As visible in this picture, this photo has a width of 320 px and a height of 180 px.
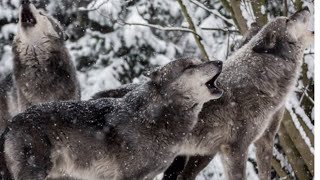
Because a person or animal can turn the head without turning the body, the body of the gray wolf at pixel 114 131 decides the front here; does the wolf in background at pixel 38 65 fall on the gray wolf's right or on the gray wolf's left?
on the gray wolf's left

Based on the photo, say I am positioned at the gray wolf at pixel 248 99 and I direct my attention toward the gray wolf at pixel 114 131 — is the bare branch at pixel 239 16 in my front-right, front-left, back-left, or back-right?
back-right

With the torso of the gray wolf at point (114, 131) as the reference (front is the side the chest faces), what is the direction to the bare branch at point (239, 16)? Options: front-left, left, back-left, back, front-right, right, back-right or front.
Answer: front-left

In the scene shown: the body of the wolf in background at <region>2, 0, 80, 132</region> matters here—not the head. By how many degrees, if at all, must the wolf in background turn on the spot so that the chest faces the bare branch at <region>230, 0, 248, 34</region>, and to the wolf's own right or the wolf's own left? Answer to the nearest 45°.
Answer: approximately 135° to the wolf's own left

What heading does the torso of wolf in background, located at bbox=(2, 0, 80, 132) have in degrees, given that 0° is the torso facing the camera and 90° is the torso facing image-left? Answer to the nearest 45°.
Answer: approximately 45°

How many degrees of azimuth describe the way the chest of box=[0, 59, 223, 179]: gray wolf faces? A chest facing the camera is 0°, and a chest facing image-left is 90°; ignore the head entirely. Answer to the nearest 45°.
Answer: approximately 270°

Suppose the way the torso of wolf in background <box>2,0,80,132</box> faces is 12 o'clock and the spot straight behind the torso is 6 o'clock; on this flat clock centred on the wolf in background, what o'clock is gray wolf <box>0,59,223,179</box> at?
The gray wolf is roughly at 10 o'clock from the wolf in background.

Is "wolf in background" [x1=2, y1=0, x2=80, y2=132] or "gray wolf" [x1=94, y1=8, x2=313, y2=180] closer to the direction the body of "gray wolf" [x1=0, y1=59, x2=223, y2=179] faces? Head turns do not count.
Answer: the gray wolf

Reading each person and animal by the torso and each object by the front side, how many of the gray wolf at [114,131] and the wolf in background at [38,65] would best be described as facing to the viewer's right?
1

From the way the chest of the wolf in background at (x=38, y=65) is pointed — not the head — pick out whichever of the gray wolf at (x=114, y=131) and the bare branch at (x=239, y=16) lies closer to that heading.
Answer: the gray wolf

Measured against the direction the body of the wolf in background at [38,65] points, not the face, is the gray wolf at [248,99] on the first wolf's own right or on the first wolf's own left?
on the first wolf's own left
